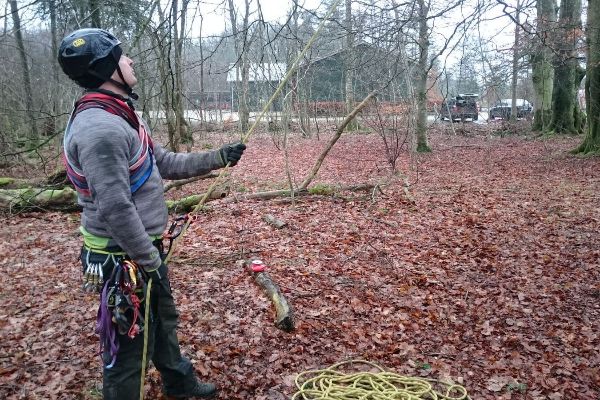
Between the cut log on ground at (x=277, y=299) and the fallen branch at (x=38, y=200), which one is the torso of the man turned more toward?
the cut log on ground

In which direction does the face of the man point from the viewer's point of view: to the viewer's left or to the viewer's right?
to the viewer's right

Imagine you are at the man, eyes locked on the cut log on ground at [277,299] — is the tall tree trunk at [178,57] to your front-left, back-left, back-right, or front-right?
front-left

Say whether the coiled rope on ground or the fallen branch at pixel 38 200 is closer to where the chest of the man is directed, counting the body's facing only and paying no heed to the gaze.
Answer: the coiled rope on ground

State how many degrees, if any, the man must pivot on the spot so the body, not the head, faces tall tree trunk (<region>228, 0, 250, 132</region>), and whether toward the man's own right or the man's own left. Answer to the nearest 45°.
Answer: approximately 90° to the man's own left

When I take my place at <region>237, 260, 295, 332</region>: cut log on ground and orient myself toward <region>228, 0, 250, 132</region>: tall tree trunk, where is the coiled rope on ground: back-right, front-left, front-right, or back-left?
back-right

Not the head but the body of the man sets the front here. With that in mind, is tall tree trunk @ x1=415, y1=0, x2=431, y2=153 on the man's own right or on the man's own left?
on the man's own left

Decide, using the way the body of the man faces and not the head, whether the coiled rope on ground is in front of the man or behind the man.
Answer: in front

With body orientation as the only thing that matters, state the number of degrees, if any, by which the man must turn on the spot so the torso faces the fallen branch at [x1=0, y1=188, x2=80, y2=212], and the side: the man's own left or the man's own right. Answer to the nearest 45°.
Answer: approximately 90° to the man's own left

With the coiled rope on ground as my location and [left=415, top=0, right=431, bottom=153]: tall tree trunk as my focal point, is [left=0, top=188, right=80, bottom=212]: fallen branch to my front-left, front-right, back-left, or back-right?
front-left

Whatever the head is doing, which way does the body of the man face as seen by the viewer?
to the viewer's right

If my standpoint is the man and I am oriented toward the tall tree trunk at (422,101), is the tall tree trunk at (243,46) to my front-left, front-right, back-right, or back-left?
front-left

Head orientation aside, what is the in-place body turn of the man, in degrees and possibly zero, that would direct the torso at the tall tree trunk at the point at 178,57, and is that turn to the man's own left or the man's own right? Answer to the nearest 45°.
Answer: approximately 90° to the man's own left
